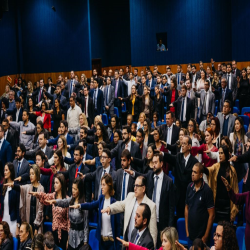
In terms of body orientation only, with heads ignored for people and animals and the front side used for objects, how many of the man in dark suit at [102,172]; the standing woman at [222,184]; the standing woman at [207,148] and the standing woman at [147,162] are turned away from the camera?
0

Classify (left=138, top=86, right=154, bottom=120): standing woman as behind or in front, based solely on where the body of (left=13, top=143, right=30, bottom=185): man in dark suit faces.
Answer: behind

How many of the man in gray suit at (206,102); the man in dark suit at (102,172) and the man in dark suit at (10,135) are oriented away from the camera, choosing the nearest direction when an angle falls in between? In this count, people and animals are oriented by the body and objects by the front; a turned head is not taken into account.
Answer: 0

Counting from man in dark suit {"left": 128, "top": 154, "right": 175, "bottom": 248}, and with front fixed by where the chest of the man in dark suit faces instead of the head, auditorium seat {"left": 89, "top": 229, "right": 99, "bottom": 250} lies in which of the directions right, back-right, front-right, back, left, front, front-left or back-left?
front-right

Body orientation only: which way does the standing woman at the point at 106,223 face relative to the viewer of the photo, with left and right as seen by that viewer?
facing the viewer and to the left of the viewer

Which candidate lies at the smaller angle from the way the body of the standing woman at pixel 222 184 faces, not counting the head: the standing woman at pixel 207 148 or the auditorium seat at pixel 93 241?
the auditorium seat

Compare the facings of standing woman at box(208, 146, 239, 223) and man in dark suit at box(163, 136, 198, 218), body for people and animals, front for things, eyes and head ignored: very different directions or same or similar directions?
same or similar directions

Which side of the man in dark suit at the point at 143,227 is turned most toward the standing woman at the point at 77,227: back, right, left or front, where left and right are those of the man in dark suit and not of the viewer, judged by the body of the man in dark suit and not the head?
right

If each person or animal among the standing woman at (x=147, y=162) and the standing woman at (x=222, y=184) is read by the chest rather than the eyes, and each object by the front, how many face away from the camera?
0

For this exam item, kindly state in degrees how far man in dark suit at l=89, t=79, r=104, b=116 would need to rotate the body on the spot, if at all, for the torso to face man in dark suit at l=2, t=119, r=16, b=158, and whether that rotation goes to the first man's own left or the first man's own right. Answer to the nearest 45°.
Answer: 0° — they already face them

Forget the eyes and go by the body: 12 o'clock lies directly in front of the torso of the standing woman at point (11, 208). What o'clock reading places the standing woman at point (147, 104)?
the standing woman at point (147, 104) is roughly at 6 o'clock from the standing woman at point (11, 208).

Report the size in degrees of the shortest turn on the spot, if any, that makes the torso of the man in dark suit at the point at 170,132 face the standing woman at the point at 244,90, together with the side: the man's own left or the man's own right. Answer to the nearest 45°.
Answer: approximately 180°
